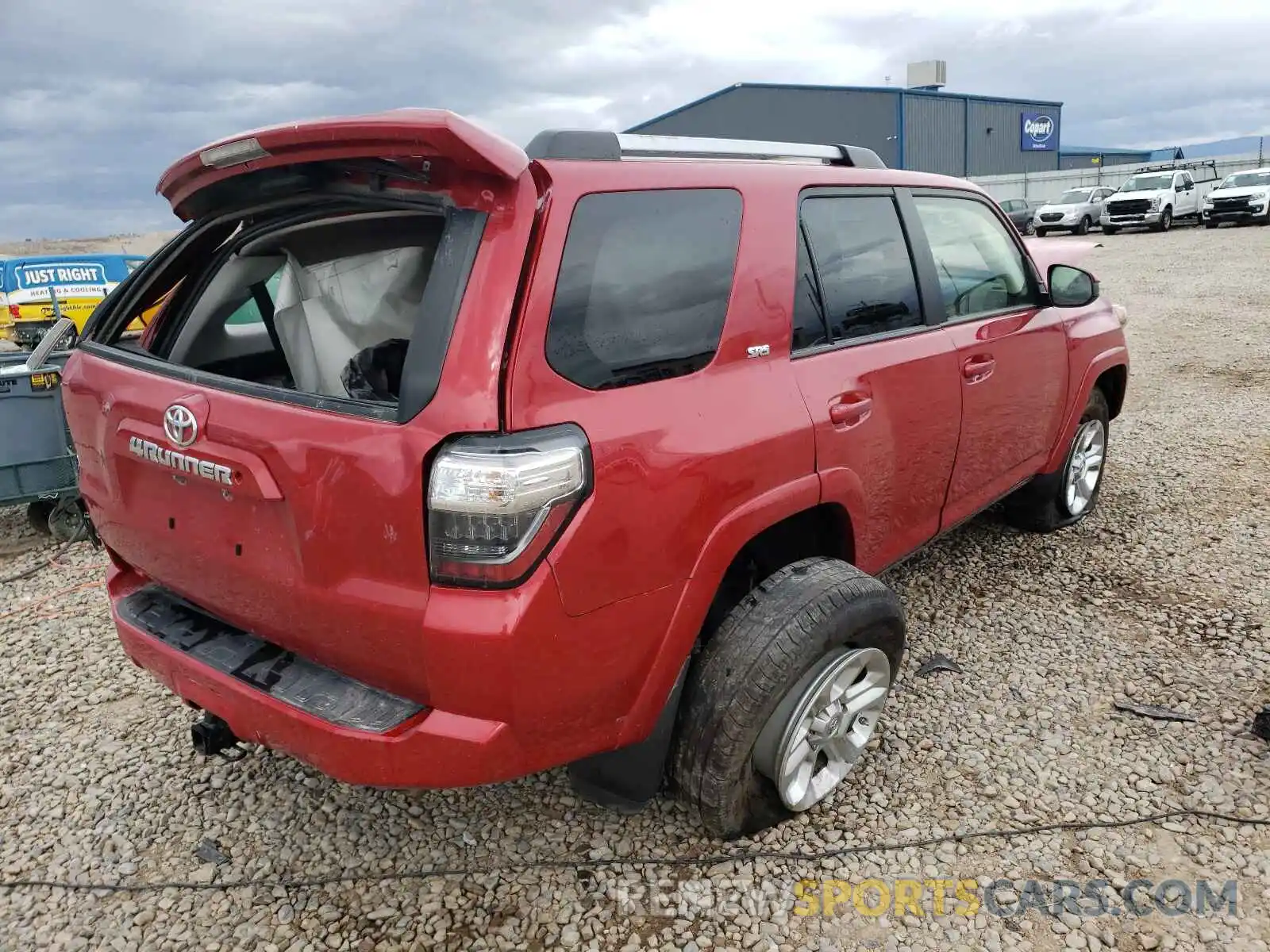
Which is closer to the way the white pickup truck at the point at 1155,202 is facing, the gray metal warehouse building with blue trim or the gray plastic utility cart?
the gray plastic utility cart

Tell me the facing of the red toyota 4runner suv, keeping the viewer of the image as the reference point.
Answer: facing away from the viewer and to the right of the viewer

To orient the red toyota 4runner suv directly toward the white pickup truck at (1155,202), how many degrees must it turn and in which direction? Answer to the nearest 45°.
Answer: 0° — it already faces it

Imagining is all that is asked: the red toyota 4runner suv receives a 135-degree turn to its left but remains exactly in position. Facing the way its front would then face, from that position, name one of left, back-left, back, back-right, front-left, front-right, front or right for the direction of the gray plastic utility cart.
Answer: front-right

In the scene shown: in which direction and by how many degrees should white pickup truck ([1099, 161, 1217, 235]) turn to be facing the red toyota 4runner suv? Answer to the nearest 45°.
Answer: approximately 45° to its left

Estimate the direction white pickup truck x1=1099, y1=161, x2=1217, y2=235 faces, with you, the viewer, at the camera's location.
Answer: facing the viewer and to the left of the viewer
